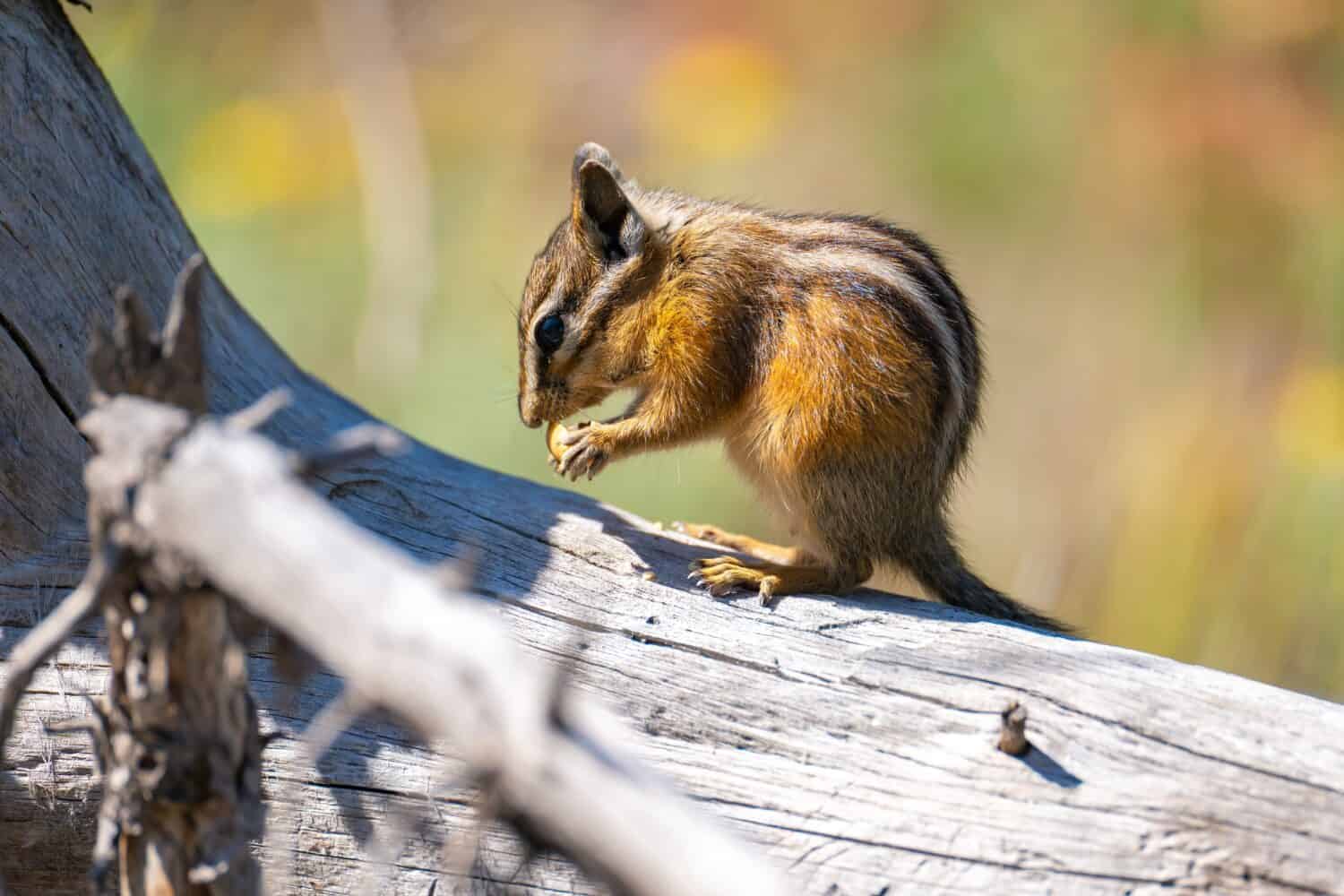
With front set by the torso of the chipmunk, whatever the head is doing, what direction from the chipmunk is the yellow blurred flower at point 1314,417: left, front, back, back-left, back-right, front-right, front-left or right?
back-right

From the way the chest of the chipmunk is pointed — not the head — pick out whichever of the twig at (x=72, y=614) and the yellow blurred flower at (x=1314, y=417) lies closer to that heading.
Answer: the twig

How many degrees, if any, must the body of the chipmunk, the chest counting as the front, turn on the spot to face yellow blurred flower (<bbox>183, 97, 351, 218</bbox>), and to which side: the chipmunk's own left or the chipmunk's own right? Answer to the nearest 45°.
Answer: approximately 45° to the chipmunk's own right

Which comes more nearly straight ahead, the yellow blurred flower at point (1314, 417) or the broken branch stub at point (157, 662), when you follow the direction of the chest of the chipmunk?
the broken branch stub

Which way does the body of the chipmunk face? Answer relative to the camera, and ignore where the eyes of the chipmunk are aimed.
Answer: to the viewer's left

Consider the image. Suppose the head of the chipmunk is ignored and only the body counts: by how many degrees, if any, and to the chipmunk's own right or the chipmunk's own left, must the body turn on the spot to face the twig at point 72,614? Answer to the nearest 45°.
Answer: approximately 90° to the chipmunk's own left

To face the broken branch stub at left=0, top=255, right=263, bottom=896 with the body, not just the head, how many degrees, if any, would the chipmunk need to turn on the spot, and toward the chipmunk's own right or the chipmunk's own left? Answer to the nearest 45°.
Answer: approximately 90° to the chipmunk's own left

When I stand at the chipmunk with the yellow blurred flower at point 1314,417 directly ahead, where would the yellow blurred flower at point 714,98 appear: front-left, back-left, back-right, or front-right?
front-left

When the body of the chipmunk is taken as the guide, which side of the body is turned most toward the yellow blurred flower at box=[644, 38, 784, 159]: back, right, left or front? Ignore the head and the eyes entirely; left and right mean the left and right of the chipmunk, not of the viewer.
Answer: right
